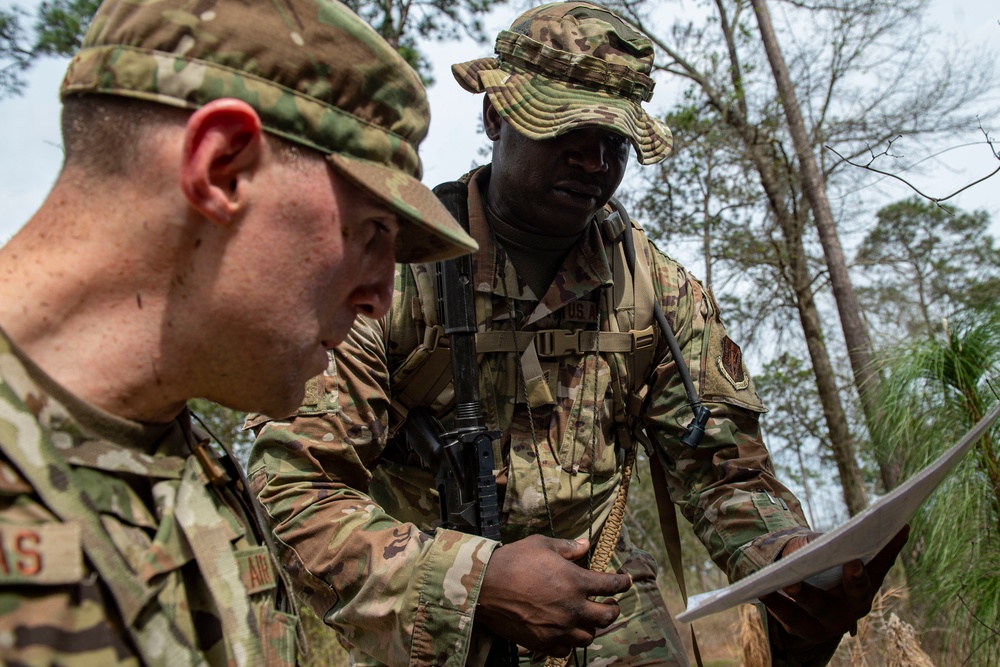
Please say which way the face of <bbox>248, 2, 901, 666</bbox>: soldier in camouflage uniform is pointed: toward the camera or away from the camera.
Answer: toward the camera

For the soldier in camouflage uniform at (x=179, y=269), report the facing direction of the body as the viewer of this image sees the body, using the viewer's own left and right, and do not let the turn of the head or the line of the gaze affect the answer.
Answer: facing the viewer and to the right of the viewer

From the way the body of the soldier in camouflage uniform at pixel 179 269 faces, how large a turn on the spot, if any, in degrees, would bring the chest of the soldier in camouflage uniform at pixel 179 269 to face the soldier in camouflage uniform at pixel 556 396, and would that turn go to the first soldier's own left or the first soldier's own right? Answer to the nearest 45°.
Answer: approximately 90° to the first soldier's own left
